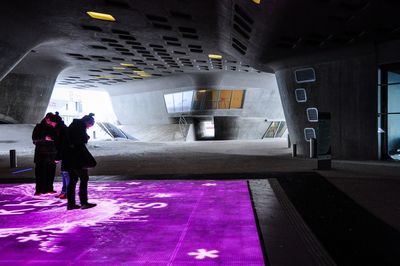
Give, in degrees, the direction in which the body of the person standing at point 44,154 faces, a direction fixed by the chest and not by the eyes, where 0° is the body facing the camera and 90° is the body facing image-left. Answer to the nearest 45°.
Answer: approximately 315°

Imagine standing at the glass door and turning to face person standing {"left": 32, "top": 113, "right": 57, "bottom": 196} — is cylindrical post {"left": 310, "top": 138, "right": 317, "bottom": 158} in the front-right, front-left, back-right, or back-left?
front-right
